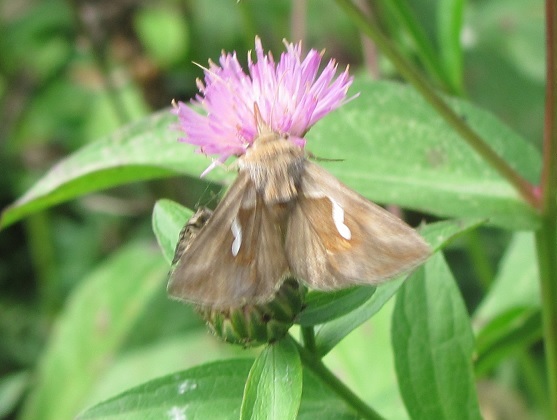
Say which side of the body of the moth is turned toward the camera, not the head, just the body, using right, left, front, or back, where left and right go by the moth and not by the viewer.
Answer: back

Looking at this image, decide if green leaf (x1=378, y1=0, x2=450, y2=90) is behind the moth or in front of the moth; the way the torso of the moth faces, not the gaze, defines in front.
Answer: in front

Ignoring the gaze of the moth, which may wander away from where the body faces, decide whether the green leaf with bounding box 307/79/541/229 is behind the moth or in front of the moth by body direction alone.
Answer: in front

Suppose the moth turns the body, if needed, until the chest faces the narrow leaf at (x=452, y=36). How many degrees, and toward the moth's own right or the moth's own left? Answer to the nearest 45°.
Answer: approximately 45° to the moth's own right
